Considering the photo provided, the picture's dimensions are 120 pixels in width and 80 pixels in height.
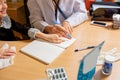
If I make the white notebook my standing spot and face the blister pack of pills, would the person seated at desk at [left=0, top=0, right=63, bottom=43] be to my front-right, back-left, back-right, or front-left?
back-right

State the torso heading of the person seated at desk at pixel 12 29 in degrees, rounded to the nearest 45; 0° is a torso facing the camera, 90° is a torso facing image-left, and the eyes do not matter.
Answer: approximately 315°

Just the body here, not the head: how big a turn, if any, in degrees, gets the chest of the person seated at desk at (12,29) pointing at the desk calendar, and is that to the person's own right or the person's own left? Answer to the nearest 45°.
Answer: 0° — they already face it

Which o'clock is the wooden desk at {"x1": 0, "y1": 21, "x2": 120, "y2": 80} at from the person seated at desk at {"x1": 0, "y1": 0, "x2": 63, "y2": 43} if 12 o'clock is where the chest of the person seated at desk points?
The wooden desk is roughly at 12 o'clock from the person seated at desk.

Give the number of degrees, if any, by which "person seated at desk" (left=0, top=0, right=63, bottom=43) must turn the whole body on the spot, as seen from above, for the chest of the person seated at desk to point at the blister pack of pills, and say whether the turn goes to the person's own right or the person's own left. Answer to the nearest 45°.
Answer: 0° — they already face it
